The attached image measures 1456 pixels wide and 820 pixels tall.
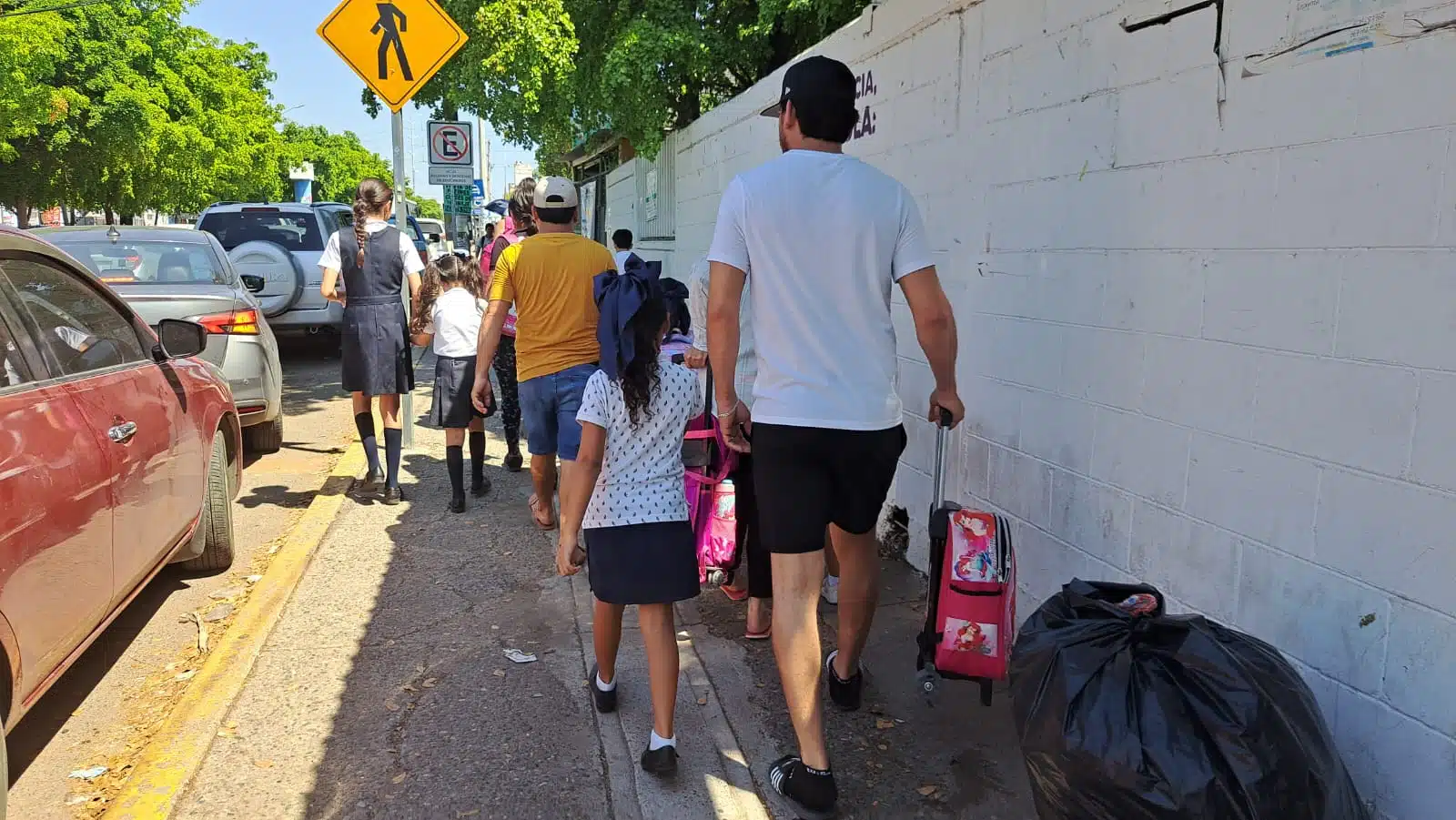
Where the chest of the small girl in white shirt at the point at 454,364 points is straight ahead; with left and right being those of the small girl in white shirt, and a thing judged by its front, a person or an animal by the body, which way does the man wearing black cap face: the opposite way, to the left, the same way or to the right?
the same way

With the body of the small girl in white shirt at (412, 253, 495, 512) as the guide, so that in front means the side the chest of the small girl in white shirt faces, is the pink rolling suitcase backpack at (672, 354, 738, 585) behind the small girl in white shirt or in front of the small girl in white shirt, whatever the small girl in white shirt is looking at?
behind

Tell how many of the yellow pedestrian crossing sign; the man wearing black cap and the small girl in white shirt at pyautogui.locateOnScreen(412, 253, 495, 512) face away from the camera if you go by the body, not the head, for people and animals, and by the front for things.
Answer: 2

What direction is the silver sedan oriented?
away from the camera

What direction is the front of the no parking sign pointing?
toward the camera

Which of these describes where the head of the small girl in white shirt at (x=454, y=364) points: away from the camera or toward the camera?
away from the camera

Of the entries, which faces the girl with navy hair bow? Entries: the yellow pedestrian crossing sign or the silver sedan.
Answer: the yellow pedestrian crossing sign

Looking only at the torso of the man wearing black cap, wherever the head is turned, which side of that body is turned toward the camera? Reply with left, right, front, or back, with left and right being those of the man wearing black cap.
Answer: back

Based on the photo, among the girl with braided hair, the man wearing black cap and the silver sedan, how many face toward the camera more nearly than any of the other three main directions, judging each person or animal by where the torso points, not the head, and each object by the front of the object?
0

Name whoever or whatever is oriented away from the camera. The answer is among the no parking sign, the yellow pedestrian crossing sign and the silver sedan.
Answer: the silver sedan

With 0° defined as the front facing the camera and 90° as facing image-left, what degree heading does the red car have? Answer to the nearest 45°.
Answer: approximately 225°

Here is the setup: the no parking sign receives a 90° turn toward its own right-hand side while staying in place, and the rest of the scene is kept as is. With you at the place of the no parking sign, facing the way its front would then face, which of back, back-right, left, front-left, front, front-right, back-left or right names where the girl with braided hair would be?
left

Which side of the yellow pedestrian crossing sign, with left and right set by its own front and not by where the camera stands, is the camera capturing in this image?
front

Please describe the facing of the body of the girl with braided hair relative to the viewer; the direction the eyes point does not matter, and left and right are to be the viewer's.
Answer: facing away from the viewer

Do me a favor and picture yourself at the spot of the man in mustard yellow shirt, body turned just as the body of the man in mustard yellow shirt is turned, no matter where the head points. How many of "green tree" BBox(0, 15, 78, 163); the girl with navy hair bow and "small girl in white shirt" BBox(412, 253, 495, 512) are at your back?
1

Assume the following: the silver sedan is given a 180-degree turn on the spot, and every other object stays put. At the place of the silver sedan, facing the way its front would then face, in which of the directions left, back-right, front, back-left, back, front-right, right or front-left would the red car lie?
front

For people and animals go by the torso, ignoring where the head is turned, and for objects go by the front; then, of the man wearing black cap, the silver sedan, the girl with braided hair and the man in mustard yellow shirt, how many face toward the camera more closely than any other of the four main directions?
0

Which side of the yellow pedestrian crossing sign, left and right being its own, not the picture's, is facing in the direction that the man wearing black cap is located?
front

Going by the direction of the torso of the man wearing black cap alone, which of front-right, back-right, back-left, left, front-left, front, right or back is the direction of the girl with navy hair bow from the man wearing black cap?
left

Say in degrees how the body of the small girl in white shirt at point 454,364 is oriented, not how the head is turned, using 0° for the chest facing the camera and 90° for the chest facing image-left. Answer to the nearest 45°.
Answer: approximately 180°

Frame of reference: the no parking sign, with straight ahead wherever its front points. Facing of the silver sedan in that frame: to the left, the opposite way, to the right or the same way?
the opposite way

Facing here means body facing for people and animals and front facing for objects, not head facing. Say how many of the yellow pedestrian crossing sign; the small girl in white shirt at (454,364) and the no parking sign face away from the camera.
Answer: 1
